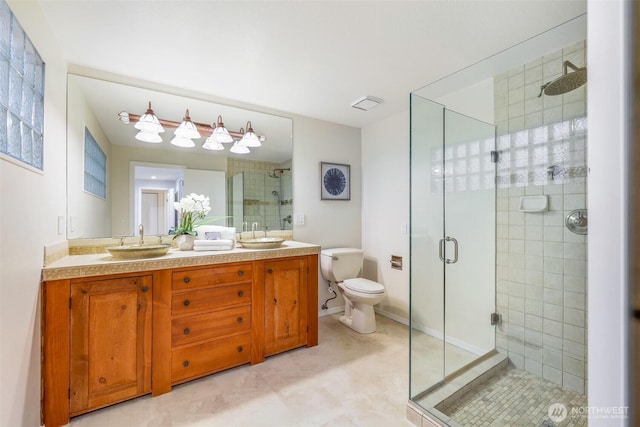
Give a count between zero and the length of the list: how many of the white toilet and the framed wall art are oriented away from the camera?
0

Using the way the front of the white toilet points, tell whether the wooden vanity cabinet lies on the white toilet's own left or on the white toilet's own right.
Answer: on the white toilet's own right

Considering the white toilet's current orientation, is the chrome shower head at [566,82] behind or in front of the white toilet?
in front

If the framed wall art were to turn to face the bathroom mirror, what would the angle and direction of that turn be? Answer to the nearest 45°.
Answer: approximately 90° to its right

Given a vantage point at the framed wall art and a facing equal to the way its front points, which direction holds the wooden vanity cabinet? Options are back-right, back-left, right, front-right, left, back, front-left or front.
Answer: right

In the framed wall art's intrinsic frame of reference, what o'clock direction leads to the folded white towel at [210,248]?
The folded white towel is roughly at 3 o'clock from the framed wall art.

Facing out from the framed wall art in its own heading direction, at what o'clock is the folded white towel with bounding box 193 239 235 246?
The folded white towel is roughly at 3 o'clock from the framed wall art.

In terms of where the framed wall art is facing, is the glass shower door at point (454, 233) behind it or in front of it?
in front

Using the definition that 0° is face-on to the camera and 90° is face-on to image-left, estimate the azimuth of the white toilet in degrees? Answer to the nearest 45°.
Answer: approximately 315°

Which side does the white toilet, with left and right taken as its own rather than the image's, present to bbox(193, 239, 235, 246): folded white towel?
right
